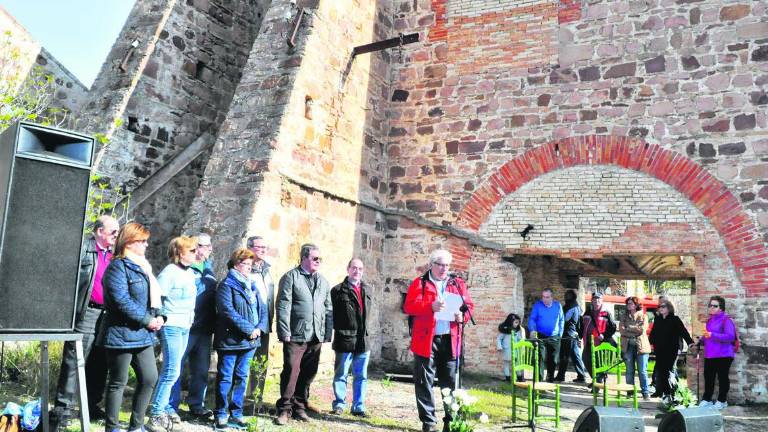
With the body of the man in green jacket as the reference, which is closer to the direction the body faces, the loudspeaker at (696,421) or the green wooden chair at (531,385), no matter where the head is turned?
the loudspeaker

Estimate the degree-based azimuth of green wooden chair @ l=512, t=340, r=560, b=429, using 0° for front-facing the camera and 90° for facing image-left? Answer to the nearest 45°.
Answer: approximately 315°

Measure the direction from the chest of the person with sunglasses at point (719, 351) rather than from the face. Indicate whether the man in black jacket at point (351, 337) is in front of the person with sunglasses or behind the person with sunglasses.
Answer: in front

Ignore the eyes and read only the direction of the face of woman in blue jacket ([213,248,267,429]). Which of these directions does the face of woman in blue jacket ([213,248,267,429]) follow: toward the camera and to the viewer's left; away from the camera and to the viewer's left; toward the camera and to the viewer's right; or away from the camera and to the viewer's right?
toward the camera and to the viewer's right

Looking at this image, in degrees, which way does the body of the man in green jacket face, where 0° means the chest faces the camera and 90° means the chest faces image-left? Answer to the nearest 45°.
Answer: approximately 315°

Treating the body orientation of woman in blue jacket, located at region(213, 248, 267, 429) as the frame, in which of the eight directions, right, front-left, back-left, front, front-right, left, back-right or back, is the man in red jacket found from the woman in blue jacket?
front-left

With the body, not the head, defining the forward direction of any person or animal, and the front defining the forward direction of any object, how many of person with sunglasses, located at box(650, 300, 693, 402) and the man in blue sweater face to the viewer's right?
0

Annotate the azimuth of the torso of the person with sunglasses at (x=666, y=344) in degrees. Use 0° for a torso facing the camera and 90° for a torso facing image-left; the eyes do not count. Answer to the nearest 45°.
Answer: approximately 45°

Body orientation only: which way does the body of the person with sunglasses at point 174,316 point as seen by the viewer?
to the viewer's right

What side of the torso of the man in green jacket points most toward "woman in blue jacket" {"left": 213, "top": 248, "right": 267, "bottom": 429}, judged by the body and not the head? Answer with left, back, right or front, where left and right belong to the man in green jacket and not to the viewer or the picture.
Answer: right

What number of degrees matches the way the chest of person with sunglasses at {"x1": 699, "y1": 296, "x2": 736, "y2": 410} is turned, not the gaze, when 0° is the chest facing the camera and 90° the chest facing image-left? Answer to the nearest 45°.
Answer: approximately 45°

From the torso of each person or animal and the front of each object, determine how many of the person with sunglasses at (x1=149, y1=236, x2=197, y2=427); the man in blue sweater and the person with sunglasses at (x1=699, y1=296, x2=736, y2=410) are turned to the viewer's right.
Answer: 1
